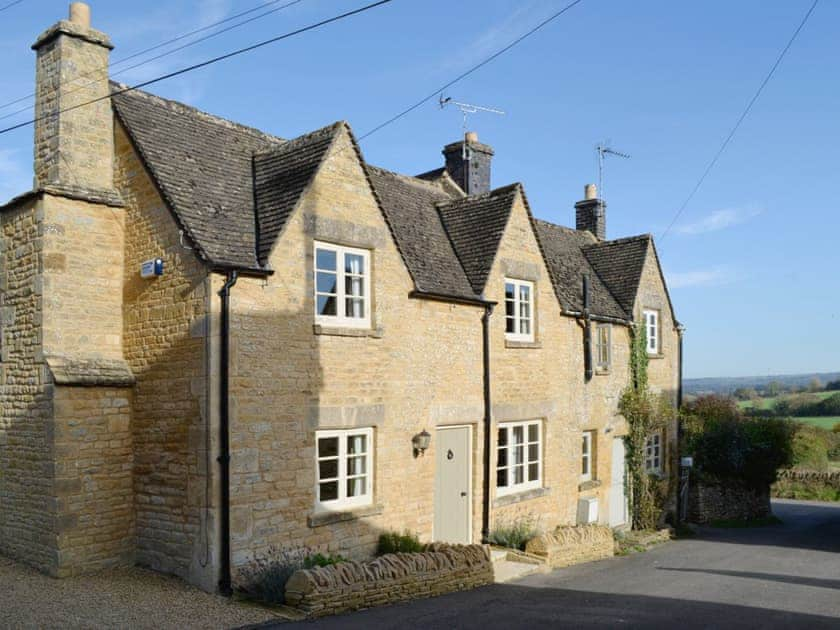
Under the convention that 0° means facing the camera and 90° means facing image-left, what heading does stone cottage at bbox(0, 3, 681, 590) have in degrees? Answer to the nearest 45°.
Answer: approximately 315°

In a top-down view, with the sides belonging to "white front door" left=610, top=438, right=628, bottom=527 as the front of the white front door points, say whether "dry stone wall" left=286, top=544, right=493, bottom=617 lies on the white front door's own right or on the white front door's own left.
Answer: on the white front door's own right

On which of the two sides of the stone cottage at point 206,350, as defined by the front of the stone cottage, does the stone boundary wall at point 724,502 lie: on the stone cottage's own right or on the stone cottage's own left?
on the stone cottage's own left

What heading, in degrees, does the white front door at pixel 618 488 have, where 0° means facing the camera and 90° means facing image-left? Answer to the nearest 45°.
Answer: approximately 315°

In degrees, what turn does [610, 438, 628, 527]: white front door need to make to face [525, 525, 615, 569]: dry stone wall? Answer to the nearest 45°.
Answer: approximately 45° to its right
